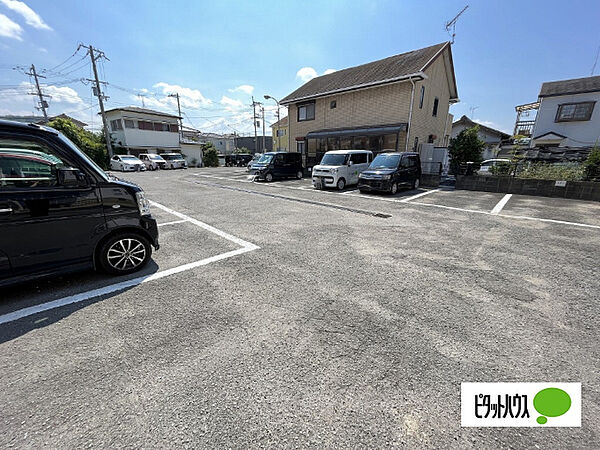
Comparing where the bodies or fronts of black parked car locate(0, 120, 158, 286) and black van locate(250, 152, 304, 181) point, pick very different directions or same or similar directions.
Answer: very different directions

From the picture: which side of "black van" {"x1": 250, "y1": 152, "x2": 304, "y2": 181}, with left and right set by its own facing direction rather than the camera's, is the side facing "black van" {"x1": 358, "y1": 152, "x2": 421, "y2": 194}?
left

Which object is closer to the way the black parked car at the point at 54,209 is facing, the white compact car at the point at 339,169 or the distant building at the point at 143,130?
the white compact car

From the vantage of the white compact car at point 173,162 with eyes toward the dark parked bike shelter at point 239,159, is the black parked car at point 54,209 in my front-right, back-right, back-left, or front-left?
back-right

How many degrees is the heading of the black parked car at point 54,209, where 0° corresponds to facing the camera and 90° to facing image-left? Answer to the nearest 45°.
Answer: approximately 270°

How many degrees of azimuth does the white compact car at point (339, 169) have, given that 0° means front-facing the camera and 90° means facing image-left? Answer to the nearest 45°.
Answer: approximately 45°

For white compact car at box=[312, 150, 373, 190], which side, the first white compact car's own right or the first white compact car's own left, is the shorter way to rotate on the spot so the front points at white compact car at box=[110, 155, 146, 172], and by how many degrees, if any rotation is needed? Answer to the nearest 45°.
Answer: approximately 90° to the first white compact car's own right

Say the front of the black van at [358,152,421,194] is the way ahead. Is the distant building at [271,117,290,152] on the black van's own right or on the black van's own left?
on the black van's own right

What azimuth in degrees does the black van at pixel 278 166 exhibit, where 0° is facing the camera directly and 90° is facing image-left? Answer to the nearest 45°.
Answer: approximately 45°

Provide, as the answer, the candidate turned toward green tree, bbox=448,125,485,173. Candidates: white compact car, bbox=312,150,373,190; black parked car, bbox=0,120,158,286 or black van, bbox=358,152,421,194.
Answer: the black parked car

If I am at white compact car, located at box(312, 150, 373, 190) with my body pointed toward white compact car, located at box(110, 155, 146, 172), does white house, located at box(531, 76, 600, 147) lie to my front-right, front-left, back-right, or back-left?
back-right

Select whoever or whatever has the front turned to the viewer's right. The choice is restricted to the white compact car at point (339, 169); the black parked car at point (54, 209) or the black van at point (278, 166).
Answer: the black parked car

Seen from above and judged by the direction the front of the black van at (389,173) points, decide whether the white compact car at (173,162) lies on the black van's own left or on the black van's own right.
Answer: on the black van's own right

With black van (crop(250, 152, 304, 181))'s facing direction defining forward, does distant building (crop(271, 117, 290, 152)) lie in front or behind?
behind

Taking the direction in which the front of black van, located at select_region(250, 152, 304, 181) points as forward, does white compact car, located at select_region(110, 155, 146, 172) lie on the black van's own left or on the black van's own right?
on the black van's own right

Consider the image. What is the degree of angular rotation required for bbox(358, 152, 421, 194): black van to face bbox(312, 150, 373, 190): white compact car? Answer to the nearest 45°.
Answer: approximately 45° to its right
